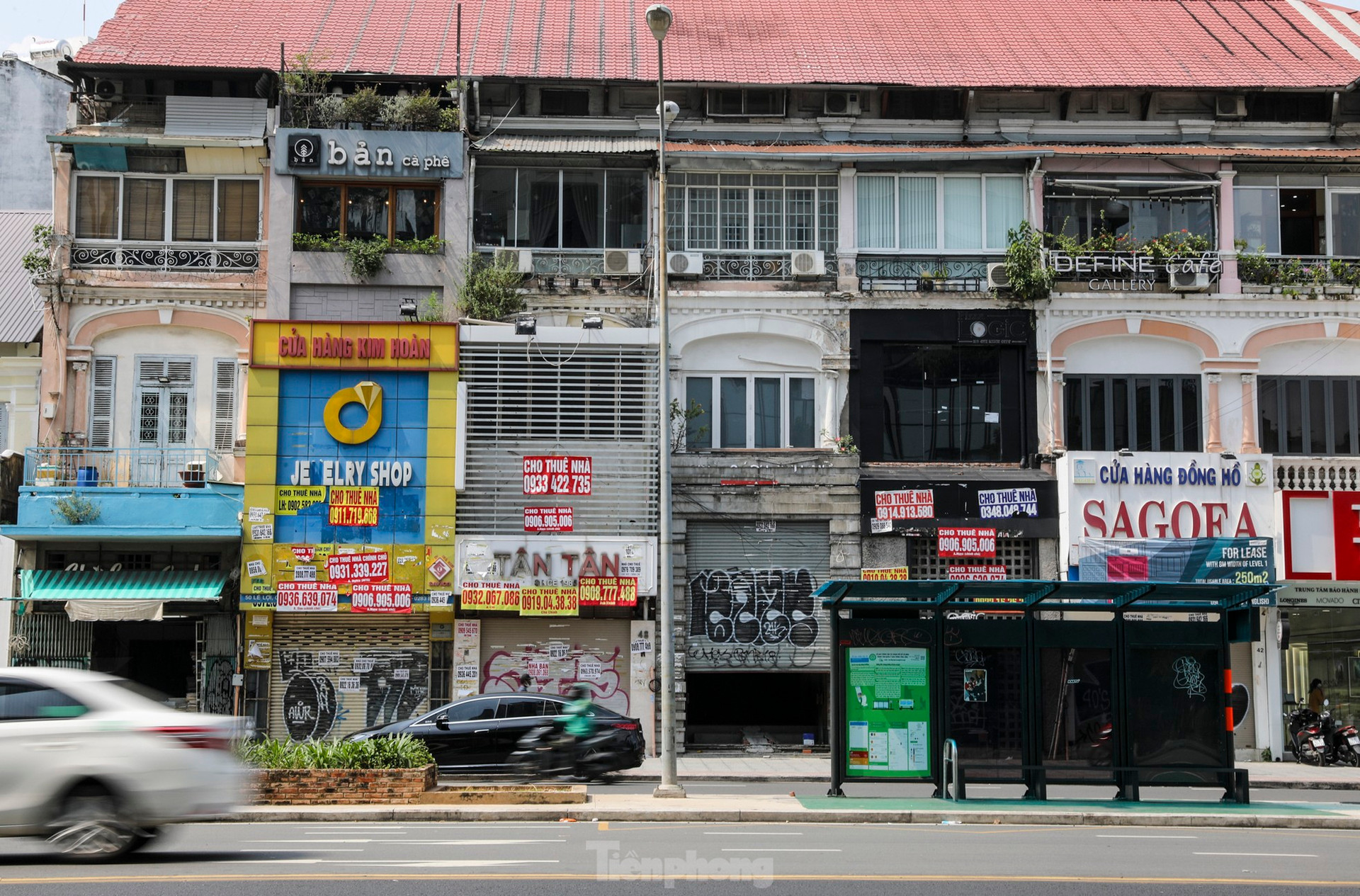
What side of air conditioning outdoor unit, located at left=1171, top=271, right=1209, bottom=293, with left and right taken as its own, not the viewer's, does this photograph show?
front

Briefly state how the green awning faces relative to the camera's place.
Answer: facing the viewer

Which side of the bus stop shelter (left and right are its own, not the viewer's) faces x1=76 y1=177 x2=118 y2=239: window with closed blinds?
right

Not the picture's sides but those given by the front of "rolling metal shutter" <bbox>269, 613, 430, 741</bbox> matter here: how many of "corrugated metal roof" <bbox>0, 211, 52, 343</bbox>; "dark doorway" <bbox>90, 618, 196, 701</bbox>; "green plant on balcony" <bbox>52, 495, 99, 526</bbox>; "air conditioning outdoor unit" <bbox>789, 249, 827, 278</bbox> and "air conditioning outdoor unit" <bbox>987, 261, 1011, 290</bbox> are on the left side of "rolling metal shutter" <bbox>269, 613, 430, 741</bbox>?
2

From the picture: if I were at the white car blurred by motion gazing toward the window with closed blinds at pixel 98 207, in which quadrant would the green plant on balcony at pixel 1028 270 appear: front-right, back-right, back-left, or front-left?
front-right

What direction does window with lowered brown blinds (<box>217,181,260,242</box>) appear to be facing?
toward the camera

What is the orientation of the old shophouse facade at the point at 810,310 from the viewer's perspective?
toward the camera

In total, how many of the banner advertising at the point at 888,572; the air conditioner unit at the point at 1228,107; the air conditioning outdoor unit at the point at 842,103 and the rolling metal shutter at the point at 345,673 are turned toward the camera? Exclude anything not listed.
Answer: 4

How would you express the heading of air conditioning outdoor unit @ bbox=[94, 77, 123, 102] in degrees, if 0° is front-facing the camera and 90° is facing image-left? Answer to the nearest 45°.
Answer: approximately 0°

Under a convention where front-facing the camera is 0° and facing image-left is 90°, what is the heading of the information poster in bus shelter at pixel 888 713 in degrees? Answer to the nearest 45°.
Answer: approximately 0°

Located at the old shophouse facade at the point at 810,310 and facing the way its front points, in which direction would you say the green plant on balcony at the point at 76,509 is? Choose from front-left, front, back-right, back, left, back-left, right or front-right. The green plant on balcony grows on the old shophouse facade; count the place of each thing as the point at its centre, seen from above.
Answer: right

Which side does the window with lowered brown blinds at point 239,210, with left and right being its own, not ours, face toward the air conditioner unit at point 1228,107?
left
